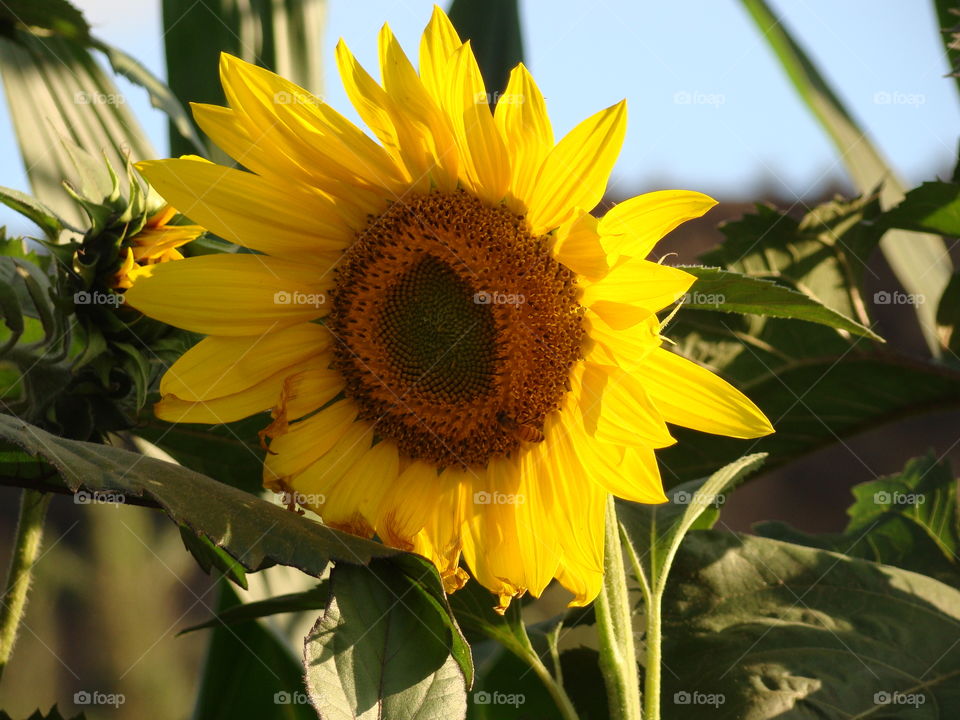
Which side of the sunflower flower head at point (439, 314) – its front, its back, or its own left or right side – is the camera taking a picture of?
front

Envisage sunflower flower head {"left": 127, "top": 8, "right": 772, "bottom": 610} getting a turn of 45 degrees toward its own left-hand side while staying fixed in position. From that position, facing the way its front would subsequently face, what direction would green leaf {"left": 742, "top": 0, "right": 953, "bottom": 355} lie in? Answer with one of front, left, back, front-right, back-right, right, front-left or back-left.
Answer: left
